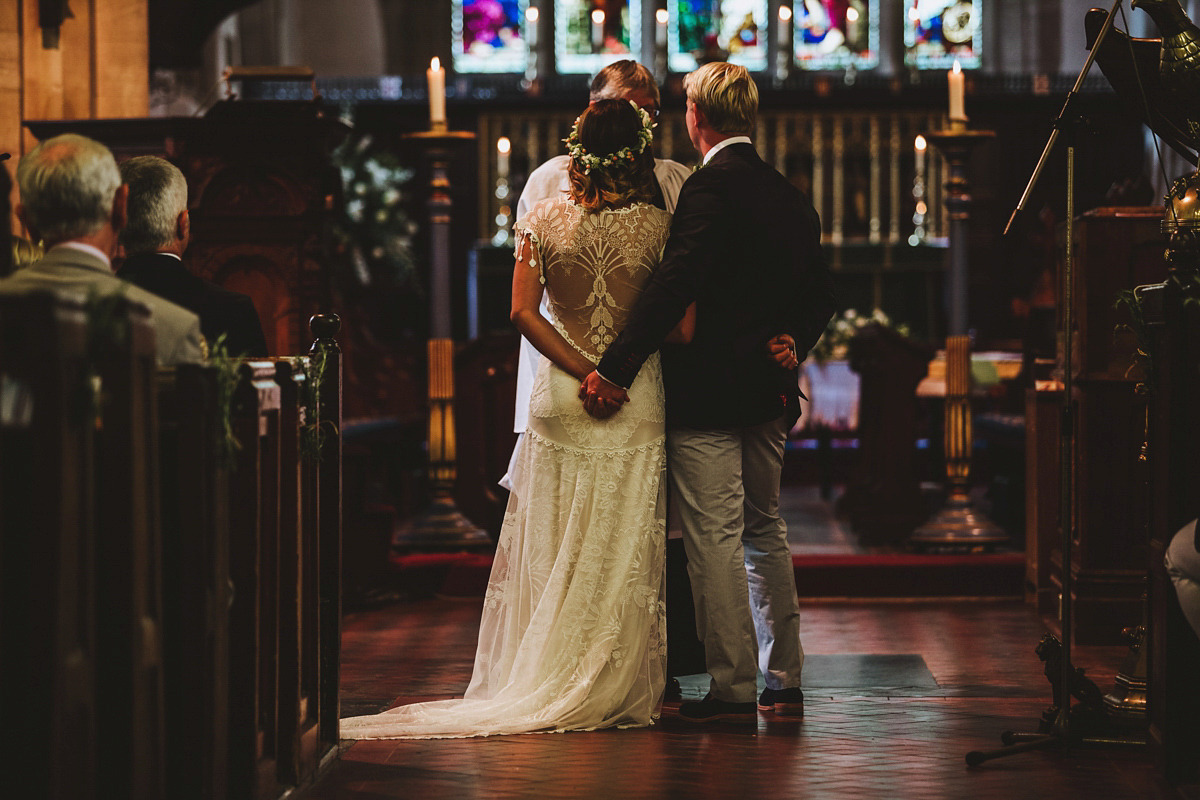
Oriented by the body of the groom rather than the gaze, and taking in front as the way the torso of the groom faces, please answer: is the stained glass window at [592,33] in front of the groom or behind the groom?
in front

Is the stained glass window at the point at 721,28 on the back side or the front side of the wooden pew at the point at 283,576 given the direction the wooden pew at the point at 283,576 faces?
on the front side

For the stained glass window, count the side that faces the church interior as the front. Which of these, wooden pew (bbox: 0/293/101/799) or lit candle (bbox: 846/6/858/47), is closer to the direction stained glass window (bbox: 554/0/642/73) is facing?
the wooden pew

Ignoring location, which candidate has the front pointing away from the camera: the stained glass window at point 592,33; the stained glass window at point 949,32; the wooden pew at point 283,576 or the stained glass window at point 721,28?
the wooden pew

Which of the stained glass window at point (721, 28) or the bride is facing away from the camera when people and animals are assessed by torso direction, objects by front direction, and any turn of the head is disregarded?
the bride

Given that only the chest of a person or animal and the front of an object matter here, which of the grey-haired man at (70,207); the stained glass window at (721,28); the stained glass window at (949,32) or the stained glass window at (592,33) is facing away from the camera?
the grey-haired man

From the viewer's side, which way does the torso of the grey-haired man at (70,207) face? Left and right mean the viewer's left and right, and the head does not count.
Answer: facing away from the viewer

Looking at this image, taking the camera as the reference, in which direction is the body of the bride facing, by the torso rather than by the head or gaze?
away from the camera

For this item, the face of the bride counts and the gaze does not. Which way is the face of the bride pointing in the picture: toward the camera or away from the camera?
away from the camera

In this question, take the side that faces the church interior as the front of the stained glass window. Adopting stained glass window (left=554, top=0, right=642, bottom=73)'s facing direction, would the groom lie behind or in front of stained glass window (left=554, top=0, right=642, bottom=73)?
in front

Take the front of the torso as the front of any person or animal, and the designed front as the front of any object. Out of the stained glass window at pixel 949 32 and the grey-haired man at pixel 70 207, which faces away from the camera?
the grey-haired man

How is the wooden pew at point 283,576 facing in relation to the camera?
away from the camera

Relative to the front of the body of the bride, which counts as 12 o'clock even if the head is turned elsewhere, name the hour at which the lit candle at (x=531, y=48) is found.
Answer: The lit candle is roughly at 12 o'clock from the bride.

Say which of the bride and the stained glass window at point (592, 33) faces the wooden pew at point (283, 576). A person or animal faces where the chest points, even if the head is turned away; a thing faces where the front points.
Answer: the stained glass window
